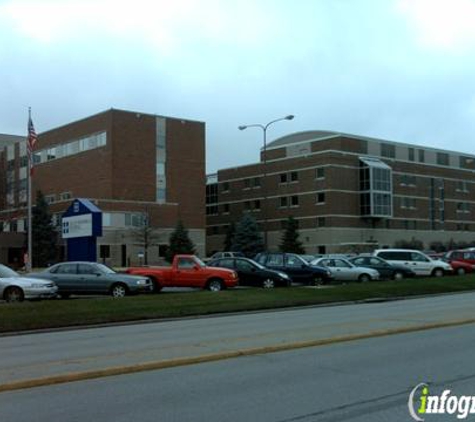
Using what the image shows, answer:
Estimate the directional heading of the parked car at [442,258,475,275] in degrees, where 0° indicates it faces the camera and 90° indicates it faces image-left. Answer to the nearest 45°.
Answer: approximately 315°

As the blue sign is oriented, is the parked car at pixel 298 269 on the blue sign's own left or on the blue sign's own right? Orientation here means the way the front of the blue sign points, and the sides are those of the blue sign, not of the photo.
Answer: on the blue sign's own left

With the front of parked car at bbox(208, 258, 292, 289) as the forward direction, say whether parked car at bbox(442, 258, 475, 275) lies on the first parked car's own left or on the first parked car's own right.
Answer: on the first parked car's own left

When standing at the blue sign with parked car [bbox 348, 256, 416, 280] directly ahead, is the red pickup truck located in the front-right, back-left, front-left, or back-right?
front-right

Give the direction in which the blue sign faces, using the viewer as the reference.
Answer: facing the viewer and to the left of the viewer

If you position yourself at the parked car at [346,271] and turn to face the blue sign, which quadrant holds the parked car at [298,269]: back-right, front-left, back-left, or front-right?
front-left

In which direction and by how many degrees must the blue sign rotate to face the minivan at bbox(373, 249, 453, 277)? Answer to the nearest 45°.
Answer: approximately 135° to its left

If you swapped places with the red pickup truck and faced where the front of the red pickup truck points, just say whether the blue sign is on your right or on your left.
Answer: on your left

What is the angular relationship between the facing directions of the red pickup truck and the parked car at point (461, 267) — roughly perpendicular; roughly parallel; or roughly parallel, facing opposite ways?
roughly parallel

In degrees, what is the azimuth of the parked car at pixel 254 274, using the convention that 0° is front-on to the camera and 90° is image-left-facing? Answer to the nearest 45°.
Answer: approximately 315°

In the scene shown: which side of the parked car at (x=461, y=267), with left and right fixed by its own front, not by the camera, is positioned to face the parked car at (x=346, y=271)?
right

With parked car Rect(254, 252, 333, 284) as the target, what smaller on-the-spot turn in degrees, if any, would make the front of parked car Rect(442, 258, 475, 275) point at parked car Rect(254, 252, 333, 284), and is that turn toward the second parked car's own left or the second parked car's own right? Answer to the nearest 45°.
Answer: approximately 90° to the second parked car's own right

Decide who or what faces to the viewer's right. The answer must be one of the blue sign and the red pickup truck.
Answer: the red pickup truck

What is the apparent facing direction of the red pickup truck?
to the viewer's right
